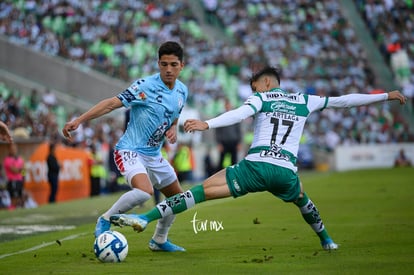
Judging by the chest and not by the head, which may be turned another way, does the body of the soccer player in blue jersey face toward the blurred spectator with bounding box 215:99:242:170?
no

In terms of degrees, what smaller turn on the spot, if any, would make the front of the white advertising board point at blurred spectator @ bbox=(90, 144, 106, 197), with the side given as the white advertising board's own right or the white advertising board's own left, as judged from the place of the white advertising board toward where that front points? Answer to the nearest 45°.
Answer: approximately 45° to the white advertising board's own right

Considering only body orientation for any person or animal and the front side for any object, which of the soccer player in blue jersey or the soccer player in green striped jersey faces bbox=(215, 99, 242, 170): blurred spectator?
the soccer player in green striped jersey

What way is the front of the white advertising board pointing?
toward the camera

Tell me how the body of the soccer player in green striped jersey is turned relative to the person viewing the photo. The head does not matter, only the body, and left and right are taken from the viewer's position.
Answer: facing away from the viewer

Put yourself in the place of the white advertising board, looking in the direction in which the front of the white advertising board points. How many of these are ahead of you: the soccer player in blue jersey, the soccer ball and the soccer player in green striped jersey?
3

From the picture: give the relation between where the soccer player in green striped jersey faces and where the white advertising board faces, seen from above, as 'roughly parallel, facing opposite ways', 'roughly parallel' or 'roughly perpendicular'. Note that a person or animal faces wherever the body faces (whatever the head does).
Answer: roughly parallel, facing opposite ways

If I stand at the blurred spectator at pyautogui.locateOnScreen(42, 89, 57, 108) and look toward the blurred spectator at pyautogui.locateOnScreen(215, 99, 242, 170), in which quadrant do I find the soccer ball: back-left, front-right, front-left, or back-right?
front-right

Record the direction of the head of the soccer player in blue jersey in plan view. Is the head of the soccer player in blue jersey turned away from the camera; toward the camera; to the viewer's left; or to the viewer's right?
toward the camera

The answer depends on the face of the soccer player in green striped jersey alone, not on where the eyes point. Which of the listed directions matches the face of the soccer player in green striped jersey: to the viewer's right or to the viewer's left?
to the viewer's left

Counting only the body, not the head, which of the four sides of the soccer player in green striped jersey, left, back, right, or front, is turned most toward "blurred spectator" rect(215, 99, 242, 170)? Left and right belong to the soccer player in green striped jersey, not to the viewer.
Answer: front

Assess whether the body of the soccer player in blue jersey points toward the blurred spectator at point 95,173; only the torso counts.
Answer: no
